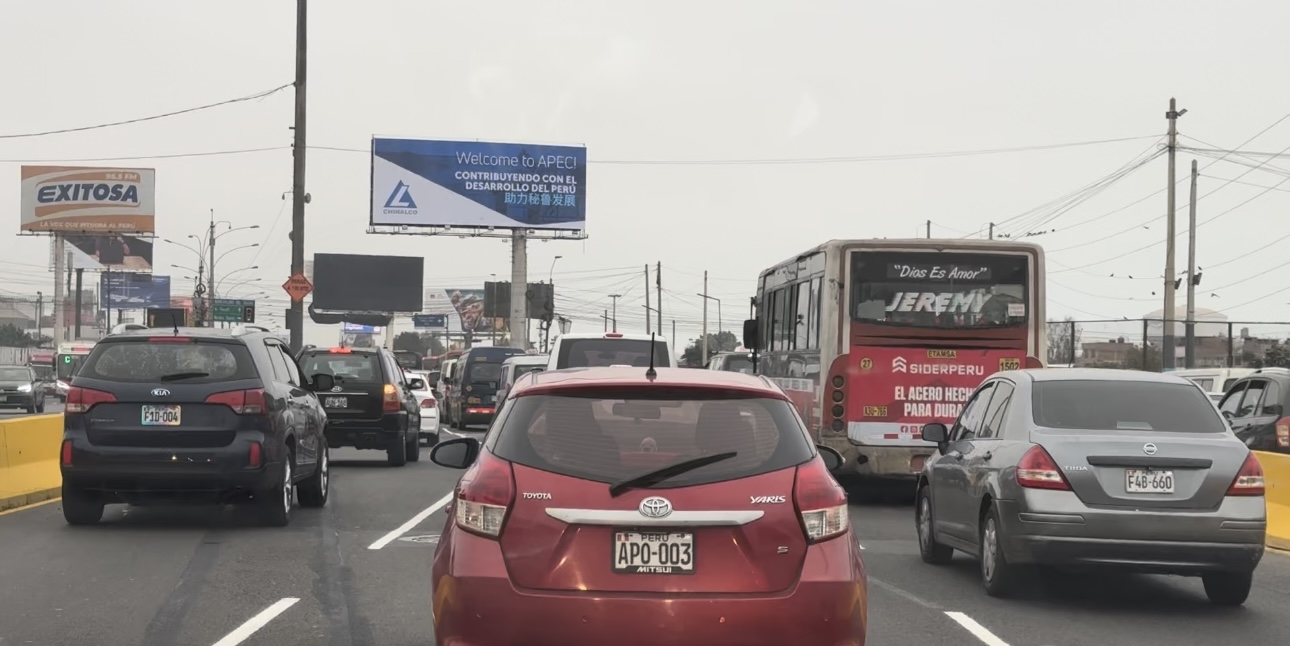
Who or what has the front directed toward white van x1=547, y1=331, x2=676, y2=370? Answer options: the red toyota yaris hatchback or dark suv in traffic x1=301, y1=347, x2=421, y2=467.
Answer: the red toyota yaris hatchback

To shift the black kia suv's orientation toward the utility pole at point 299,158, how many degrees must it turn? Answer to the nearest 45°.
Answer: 0° — it already faces it

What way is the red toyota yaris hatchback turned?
away from the camera

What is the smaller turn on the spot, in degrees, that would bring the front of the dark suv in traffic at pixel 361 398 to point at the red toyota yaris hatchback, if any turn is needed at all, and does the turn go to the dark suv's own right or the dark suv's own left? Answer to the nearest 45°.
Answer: approximately 180°

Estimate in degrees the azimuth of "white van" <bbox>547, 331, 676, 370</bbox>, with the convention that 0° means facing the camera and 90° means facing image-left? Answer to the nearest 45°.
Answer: approximately 180°

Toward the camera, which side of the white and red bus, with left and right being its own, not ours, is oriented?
back

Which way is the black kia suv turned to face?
away from the camera

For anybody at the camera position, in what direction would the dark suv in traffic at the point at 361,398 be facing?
facing away from the viewer

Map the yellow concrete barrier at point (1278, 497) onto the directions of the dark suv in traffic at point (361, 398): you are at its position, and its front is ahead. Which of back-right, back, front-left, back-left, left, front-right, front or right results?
back-right

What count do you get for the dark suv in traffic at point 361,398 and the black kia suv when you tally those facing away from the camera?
2
